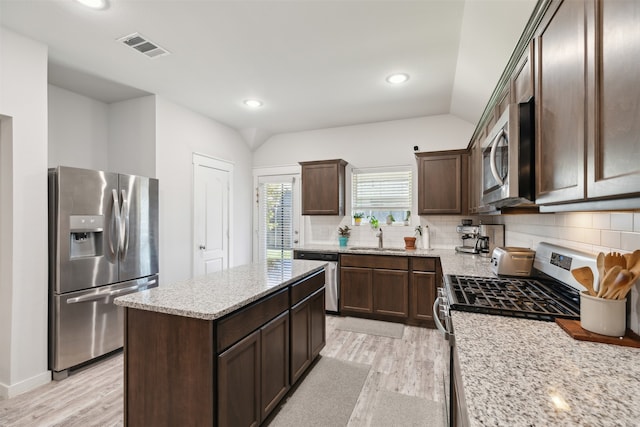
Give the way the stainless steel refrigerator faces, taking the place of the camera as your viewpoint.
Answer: facing the viewer and to the right of the viewer

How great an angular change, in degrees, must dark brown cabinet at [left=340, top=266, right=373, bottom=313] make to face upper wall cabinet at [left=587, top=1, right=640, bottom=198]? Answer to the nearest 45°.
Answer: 0° — it already faces it

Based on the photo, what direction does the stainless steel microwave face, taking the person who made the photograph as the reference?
facing to the left of the viewer

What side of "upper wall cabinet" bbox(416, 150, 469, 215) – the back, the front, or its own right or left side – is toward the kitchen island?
front

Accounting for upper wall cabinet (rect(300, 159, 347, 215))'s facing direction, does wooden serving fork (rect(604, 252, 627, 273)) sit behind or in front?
in front

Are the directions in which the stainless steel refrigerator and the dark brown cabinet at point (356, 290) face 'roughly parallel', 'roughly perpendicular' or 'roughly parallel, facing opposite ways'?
roughly perpendicular

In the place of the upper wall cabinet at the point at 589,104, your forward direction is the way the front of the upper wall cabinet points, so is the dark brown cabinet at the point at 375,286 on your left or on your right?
on your right

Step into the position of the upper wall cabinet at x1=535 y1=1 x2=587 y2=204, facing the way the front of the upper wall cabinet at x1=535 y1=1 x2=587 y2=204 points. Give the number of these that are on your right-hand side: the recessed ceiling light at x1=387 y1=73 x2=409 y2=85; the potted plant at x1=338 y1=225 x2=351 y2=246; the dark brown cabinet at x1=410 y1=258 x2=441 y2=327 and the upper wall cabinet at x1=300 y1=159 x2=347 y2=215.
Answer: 4

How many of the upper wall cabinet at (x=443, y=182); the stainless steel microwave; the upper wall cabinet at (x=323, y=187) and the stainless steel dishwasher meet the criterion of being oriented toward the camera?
3

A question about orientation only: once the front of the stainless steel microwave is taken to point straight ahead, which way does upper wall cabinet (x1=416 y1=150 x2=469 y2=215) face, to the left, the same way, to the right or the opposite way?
to the left

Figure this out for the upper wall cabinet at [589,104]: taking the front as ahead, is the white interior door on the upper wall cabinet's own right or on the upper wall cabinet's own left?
on the upper wall cabinet's own right
